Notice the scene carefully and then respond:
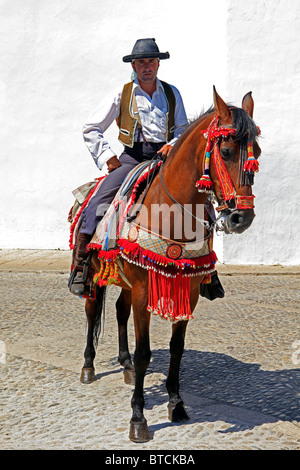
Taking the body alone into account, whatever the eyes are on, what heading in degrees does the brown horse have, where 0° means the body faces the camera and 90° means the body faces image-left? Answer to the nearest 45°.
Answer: approximately 315°

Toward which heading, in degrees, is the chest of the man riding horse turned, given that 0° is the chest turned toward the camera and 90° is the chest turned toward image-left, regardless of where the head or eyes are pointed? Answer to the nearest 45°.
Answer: approximately 0°
